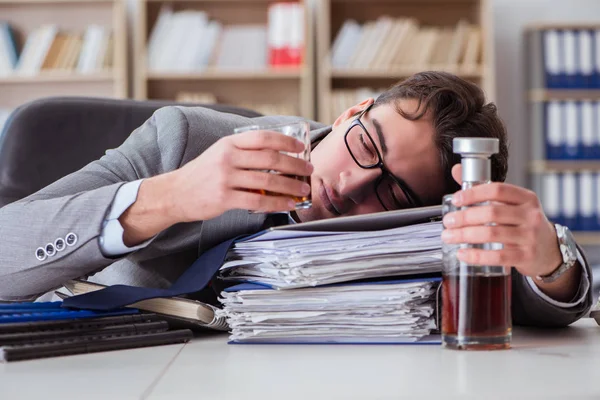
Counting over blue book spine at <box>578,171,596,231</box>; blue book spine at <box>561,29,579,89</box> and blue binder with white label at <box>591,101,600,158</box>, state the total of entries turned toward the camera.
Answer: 3

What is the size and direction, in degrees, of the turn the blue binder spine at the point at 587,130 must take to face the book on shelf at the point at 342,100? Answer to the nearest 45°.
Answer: approximately 90° to its right

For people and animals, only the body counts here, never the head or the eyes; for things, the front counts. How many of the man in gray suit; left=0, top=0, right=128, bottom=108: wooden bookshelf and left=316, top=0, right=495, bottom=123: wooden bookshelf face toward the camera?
3

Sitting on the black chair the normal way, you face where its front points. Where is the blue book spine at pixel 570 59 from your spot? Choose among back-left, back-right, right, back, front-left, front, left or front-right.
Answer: back-left

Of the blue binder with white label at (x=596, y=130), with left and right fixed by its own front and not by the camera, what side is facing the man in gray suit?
front

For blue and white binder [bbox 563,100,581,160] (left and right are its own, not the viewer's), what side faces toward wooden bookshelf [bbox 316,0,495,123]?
right

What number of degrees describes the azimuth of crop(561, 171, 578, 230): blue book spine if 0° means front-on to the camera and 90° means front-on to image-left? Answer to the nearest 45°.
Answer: approximately 0°

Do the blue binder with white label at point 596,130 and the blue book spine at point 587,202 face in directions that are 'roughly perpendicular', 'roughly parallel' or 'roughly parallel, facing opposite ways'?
roughly parallel

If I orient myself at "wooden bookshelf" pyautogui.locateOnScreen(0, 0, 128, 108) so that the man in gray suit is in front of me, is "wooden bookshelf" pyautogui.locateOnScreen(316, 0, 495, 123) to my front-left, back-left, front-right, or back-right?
front-left

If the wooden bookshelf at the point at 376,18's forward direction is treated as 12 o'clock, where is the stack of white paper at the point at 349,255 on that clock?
The stack of white paper is roughly at 12 o'clock from the wooden bookshelf.

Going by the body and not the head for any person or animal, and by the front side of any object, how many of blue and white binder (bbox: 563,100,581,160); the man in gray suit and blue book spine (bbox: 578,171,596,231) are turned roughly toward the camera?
3

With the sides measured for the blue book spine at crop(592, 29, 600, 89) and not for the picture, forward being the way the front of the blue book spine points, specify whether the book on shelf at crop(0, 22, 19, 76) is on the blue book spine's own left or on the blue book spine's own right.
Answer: on the blue book spine's own right

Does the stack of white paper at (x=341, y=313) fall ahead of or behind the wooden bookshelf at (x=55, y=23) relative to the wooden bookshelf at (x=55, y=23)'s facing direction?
ahead
